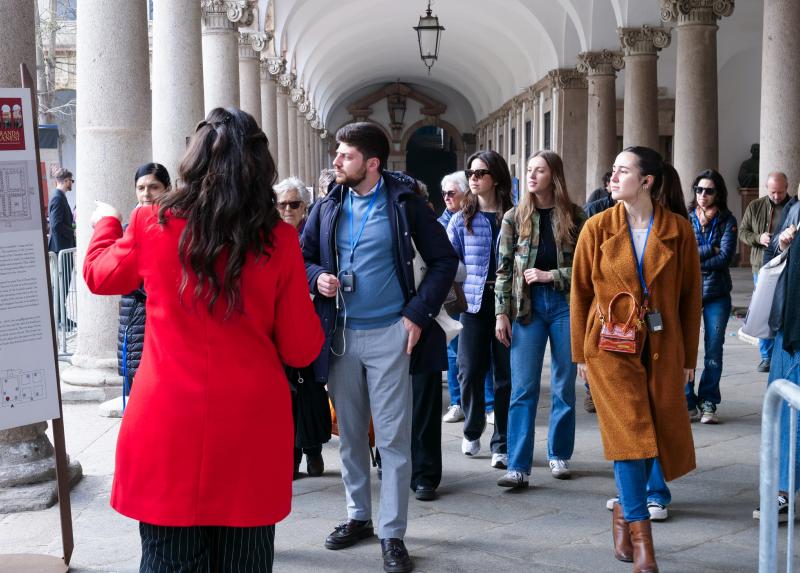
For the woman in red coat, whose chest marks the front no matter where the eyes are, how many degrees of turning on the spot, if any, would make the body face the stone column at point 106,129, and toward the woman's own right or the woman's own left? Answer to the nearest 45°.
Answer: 0° — they already face it

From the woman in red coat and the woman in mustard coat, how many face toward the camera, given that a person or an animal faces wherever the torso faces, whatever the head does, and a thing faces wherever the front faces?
1

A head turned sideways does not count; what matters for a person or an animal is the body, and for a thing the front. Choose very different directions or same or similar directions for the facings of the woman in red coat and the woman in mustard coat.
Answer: very different directions

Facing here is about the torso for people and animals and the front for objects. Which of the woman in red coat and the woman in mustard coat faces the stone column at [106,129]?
the woman in red coat

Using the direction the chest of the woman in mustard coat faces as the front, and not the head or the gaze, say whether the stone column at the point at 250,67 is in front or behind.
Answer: behind

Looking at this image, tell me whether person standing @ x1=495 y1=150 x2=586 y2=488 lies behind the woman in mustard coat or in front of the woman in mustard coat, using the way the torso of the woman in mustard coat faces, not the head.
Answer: behind

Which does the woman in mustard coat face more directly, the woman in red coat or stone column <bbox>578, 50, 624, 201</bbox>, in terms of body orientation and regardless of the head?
the woman in red coat

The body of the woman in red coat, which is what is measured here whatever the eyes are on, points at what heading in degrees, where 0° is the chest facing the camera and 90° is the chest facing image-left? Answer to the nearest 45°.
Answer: approximately 180°

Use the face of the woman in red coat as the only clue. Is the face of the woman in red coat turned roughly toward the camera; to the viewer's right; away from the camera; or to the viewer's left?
away from the camera
